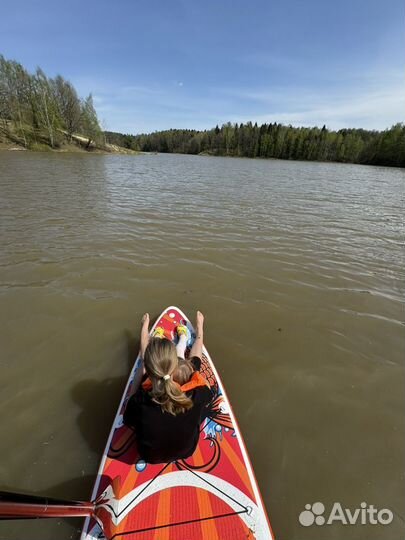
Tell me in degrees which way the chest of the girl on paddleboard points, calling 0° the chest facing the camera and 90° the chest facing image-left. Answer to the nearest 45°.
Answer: approximately 180°

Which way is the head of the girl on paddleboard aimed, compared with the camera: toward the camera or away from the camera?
away from the camera

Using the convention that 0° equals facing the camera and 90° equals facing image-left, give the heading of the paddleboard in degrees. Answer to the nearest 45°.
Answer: approximately 180°
